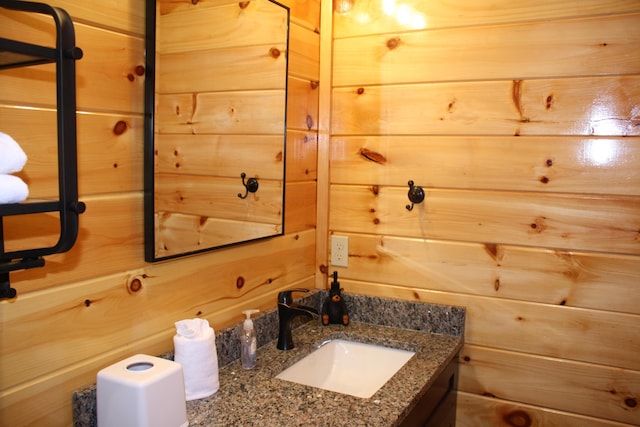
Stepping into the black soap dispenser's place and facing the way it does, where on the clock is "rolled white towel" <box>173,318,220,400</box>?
The rolled white towel is roughly at 1 o'clock from the black soap dispenser.

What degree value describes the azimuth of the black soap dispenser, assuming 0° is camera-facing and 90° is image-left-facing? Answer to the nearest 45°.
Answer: approximately 0°

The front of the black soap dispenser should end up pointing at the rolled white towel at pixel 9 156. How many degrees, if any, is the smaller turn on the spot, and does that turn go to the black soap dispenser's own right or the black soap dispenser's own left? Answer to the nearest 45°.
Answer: approximately 45° to the black soap dispenser's own right

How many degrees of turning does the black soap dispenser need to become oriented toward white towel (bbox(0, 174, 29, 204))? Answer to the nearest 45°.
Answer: approximately 45° to its right

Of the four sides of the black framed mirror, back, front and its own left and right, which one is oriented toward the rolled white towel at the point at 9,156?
right

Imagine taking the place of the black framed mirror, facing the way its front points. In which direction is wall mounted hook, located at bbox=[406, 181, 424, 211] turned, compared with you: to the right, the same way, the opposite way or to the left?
to the right

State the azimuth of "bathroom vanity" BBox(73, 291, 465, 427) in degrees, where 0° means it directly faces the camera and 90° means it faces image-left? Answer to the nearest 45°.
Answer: approximately 315°
